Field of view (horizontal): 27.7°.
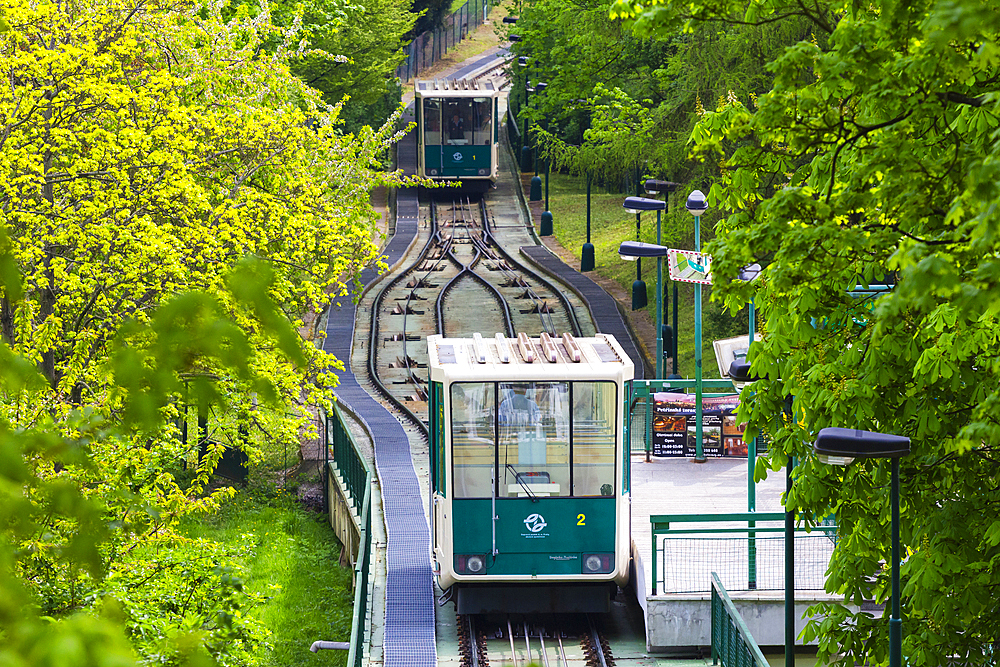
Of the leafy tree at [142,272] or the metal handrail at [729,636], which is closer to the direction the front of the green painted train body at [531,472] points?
the metal handrail

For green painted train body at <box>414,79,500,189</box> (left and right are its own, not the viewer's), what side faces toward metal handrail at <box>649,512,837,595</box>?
front

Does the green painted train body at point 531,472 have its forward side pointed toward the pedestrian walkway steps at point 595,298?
no

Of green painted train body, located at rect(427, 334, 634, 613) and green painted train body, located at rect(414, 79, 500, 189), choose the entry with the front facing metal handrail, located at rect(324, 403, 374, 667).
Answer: green painted train body, located at rect(414, 79, 500, 189)

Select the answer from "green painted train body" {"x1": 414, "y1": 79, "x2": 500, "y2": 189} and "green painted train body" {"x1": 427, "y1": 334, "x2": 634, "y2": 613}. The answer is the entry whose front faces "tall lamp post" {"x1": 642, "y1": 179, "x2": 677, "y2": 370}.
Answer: "green painted train body" {"x1": 414, "y1": 79, "x2": 500, "y2": 189}

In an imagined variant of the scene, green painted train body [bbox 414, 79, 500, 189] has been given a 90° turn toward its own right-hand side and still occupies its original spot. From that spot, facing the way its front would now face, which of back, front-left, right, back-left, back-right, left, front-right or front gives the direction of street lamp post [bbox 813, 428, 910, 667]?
left

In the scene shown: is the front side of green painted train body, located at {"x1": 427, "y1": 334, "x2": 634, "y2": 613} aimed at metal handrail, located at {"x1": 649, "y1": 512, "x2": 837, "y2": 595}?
no

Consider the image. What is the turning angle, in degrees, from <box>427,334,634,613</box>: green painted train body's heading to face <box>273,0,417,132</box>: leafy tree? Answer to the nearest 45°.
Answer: approximately 180°

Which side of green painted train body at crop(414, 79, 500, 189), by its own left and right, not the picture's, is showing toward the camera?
front

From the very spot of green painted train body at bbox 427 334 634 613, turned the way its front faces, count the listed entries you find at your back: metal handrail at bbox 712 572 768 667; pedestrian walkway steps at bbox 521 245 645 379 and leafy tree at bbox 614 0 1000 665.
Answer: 1

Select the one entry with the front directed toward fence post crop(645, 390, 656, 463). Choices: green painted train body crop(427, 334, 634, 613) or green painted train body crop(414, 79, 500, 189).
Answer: green painted train body crop(414, 79, 500, 189)

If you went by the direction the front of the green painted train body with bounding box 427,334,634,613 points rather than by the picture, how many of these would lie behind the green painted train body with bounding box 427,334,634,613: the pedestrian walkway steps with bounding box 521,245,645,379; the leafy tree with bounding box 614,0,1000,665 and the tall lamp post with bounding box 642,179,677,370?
2

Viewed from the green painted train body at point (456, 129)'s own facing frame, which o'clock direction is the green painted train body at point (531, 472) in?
the green painted train body at point (531, 472) is roughly at 12 o'clock from the green painted train body at point (456, 129).

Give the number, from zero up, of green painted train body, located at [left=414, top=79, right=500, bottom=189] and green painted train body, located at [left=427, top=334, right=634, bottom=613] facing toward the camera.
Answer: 2

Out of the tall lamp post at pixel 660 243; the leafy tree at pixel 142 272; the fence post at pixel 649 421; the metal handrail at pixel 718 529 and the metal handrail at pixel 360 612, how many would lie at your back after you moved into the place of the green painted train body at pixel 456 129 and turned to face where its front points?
0

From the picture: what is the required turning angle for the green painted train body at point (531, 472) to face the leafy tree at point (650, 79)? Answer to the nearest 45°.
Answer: approximately 180°

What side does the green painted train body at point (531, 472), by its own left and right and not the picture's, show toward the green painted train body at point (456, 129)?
back

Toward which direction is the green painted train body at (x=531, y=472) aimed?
toward the camera

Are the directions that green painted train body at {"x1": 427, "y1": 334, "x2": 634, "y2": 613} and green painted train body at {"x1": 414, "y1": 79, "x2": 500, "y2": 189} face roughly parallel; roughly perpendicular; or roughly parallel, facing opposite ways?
roughly parallel
